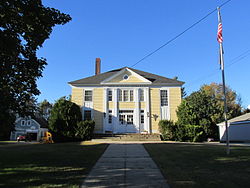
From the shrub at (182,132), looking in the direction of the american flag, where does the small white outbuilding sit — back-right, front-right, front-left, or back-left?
back-left

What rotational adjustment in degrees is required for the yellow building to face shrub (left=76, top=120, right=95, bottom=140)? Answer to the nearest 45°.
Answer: approximately 45° to its right

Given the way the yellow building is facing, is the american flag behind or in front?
in front

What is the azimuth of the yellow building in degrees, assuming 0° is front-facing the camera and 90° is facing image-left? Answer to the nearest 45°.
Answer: approximately 0°

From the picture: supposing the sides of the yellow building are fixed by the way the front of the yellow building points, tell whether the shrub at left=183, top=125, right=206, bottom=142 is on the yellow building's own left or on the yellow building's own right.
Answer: on the yellow building's own left

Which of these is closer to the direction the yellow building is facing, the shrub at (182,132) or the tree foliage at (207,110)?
the shrub

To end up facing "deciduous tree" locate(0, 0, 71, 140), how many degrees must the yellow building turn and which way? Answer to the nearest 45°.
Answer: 0° — it already faces it

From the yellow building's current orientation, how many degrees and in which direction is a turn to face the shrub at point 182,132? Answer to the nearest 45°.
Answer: approximately 45° to its left

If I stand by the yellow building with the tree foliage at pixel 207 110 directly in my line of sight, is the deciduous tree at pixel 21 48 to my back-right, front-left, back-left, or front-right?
back-right

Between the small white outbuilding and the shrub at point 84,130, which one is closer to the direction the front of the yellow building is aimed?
the shrub

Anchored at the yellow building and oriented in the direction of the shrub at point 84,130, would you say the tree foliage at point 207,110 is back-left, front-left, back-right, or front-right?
back-left
